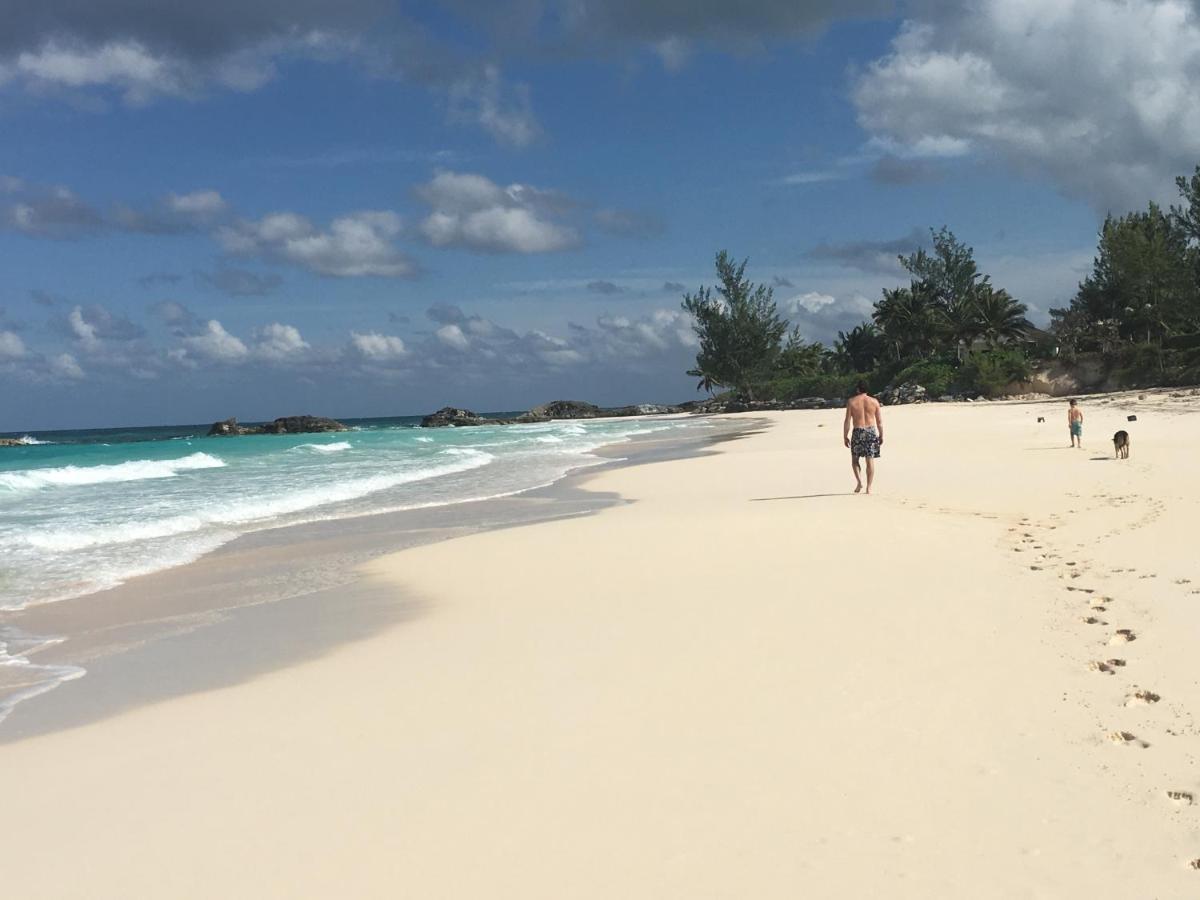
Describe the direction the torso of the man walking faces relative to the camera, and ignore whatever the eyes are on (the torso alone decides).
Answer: away from the camera

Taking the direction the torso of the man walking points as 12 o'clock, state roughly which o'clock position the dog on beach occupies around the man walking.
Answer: The dog on beach is roughly at 2 o'clock from the man walking.
